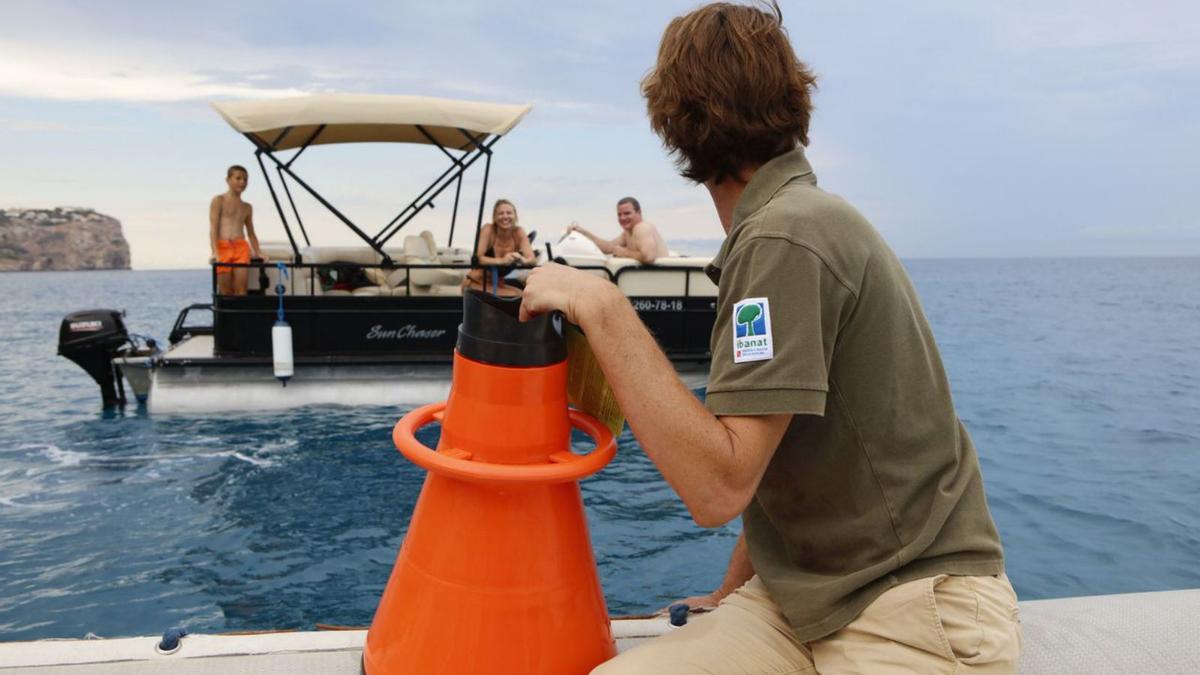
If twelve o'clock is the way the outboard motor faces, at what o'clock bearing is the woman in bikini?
The woman in bikini is roughly at 1 o'clock from the outboard motor.

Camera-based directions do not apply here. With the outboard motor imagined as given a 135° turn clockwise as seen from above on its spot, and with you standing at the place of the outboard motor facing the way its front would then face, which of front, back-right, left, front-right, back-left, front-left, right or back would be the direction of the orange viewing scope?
front-left

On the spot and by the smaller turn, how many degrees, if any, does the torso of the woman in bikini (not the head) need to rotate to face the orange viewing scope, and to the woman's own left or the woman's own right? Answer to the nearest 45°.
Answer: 0° — they already face it

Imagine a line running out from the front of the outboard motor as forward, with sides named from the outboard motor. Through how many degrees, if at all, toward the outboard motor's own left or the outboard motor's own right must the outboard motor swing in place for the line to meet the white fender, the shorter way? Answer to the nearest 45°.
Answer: approximately 45° to the outboard motor's own right

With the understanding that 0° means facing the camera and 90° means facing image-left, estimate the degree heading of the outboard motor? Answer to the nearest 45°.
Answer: approximately 270°

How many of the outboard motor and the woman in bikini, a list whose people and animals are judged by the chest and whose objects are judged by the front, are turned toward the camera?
1

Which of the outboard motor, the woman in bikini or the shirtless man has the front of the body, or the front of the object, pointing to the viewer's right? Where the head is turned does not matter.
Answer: the outboard motor

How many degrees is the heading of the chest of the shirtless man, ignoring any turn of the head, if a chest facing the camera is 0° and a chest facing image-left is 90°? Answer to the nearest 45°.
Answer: approximately 45°

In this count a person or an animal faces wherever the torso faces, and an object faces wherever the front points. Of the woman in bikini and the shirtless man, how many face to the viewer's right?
0

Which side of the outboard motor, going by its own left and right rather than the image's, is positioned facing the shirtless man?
front

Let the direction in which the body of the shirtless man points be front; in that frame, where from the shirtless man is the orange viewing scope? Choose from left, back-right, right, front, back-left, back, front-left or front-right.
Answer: front-left

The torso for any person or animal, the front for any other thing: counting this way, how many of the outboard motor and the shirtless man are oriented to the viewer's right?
1

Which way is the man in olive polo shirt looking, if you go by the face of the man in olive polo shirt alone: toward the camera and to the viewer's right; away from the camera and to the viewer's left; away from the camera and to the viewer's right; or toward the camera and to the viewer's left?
away from the camera and to the viewer's left

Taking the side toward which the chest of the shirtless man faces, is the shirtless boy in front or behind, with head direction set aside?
in front
